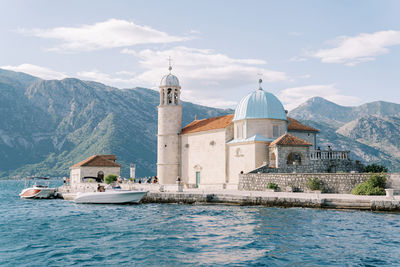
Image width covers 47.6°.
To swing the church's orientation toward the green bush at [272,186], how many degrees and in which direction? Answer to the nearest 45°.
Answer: approximately 135° to its left
